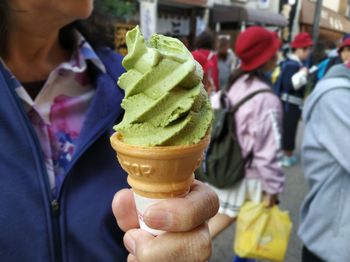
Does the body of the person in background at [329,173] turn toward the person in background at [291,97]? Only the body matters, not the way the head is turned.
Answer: no
